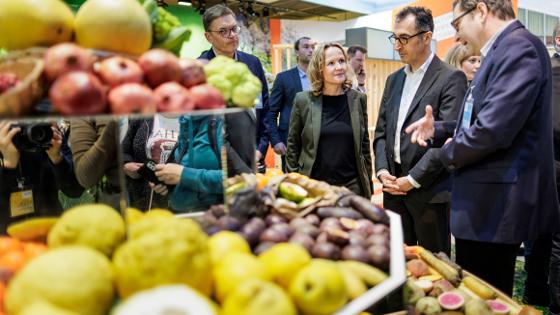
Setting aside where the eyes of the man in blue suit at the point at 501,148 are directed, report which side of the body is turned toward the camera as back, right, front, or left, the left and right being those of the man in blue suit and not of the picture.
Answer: left

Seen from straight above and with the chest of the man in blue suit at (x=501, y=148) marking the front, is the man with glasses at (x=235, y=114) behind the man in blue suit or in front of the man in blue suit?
in front

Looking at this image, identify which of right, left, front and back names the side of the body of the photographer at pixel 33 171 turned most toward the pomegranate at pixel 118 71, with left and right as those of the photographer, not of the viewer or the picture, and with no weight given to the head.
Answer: front

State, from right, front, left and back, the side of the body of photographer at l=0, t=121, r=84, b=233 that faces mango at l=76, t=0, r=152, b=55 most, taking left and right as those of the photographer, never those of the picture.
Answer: front

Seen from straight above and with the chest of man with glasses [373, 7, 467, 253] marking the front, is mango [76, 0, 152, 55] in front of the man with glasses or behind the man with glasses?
in front

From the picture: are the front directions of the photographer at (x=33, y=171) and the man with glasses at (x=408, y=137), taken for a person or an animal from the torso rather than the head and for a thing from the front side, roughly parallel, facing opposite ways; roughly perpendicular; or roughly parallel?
roughly perpendicular

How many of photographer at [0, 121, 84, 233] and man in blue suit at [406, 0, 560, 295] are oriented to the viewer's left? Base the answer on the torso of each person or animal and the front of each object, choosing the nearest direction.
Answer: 1

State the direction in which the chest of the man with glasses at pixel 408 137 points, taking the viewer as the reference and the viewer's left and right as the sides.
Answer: facing the viewer and to the left of the viewer

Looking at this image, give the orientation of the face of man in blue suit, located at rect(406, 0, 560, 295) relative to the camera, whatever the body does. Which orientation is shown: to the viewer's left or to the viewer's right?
to the viewer's left

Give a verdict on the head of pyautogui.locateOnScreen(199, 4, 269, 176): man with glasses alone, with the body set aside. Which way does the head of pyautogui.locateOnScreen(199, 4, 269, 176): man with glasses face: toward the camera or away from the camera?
toward the camera
